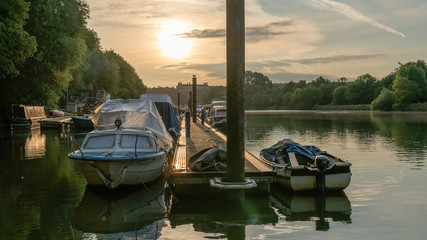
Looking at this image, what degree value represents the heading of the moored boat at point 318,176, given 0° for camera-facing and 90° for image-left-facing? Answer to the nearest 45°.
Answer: approximately 135°

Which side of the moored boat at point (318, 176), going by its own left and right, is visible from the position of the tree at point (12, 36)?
front

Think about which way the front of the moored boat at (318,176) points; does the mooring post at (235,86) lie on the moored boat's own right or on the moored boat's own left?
on the moored boat's own left

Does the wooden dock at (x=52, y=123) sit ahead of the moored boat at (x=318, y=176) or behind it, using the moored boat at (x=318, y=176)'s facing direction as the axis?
ahead

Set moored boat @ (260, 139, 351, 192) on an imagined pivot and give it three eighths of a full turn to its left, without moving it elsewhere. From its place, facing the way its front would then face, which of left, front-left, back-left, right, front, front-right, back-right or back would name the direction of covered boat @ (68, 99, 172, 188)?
right

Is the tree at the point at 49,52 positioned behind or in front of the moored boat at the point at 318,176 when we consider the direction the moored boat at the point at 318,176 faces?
in front

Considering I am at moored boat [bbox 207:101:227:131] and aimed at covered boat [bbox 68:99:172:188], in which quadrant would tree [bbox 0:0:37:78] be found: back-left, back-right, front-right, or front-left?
front-right

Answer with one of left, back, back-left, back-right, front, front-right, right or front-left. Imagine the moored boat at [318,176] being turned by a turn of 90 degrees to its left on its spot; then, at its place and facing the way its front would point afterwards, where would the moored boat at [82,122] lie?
right

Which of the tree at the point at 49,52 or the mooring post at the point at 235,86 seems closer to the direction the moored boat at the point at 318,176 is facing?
the tree
